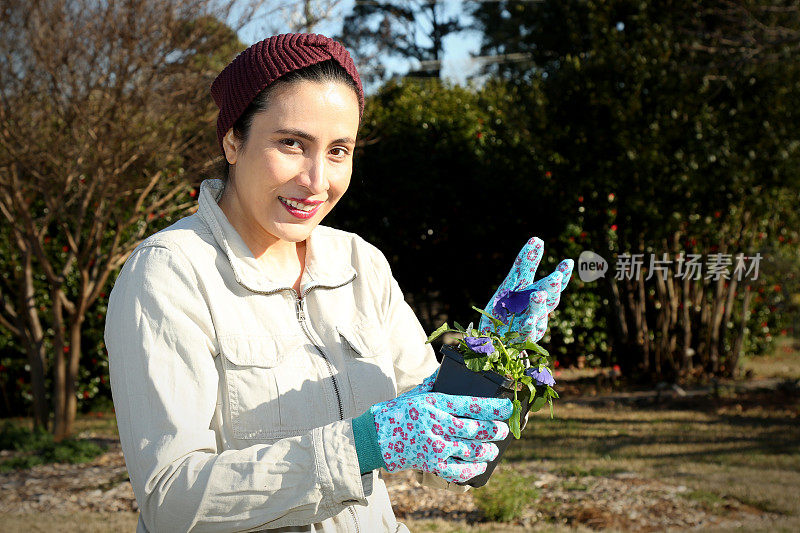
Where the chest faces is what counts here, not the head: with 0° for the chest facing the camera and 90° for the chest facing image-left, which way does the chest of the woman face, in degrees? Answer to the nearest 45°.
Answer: approximately 315°

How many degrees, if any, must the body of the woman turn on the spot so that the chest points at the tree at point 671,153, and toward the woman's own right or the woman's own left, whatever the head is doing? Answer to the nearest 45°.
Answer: approximately 90° to the woman's own left

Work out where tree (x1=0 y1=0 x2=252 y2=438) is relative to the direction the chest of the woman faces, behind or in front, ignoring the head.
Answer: behind
